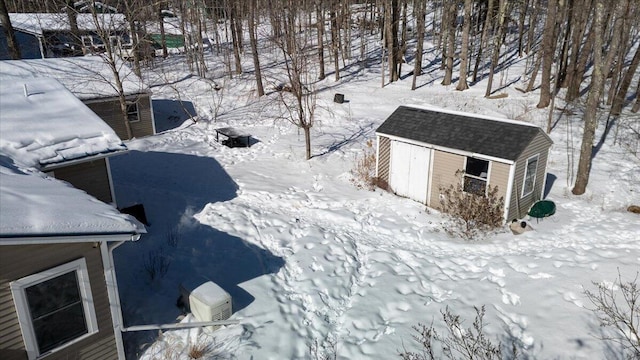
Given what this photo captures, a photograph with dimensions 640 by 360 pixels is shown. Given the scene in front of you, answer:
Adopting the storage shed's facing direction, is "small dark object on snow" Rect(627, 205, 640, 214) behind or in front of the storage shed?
behind

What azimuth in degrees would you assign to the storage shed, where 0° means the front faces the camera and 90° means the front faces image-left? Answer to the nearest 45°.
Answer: approximately 45°

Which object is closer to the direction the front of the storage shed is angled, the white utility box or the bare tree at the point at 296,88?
the white utility box

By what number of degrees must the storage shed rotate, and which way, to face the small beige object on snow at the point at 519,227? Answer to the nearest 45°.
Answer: approximately 90° to its left

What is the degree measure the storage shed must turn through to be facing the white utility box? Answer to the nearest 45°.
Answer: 0° — it already faces it

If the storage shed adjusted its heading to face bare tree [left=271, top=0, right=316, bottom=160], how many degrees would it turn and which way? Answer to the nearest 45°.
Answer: approximately 90° to its right

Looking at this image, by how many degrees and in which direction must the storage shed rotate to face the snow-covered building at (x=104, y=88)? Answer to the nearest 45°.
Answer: approximately 45° to its right

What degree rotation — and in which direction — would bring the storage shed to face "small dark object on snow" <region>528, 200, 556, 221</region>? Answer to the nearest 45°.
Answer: approximately 135° to its left

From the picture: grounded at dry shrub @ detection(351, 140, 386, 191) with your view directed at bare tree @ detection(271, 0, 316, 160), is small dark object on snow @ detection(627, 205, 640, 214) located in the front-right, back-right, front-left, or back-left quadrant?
back-right
